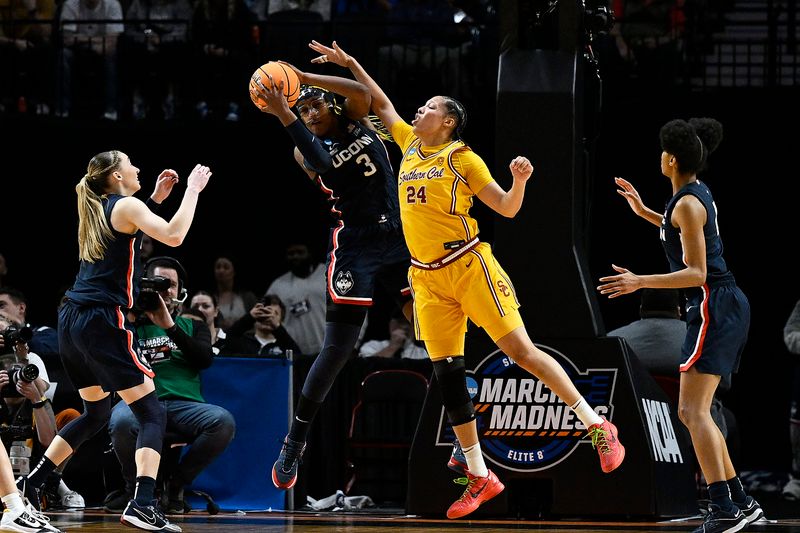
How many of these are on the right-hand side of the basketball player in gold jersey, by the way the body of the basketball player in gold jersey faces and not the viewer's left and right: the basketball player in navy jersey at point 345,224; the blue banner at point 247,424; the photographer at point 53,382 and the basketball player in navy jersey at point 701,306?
3

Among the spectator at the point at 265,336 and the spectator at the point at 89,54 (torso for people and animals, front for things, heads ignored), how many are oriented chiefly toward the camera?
2

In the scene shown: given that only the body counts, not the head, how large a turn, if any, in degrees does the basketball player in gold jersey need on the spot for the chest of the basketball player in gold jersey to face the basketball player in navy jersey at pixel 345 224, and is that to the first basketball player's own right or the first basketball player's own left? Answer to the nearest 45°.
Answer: approximately 90° to the first basketball player's own right

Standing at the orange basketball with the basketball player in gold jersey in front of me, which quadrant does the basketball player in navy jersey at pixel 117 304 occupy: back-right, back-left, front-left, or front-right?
back-right

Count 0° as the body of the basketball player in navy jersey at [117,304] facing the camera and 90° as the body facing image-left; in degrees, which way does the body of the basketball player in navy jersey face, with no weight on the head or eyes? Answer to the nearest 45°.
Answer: approximately 225°

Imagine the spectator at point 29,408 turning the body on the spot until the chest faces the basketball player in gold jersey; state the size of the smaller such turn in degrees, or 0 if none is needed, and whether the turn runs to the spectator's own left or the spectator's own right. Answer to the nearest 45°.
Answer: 0° — they already face them

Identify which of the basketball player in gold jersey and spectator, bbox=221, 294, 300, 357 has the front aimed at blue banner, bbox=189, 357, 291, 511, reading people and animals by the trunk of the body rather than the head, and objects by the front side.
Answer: the spectator

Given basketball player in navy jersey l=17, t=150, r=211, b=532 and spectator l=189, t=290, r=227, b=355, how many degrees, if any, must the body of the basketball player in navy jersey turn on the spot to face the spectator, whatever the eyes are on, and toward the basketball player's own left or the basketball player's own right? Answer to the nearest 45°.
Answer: approximately 45° to the basketball player's own left

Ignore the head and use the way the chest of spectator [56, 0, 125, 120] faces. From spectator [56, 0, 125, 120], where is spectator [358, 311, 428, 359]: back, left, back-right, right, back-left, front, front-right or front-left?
front-left
